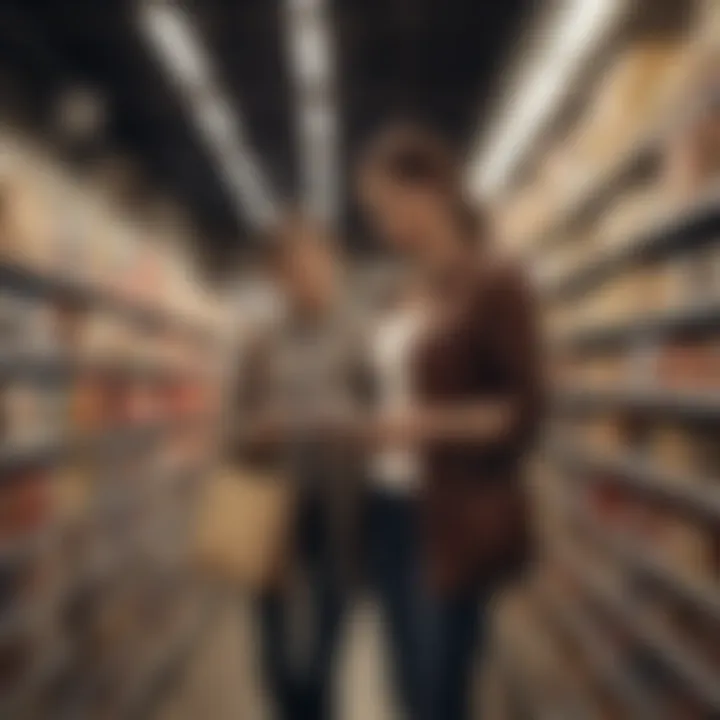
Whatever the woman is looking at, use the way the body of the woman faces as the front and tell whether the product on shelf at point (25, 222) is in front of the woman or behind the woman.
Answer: in front

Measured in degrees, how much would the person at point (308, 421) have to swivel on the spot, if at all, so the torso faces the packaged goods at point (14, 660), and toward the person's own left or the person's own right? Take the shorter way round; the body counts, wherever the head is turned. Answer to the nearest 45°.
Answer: approximately 90° to the person's own right

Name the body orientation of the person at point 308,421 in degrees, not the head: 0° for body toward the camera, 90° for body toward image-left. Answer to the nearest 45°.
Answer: approximately 45°

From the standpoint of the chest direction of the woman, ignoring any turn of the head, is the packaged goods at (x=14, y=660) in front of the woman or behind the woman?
in front

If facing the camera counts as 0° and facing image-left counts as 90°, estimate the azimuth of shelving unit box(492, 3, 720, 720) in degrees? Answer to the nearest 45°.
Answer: approximately 90°

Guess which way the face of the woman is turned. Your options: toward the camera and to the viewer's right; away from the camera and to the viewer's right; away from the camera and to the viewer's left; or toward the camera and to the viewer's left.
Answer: toward the camera and to the viewer's left
